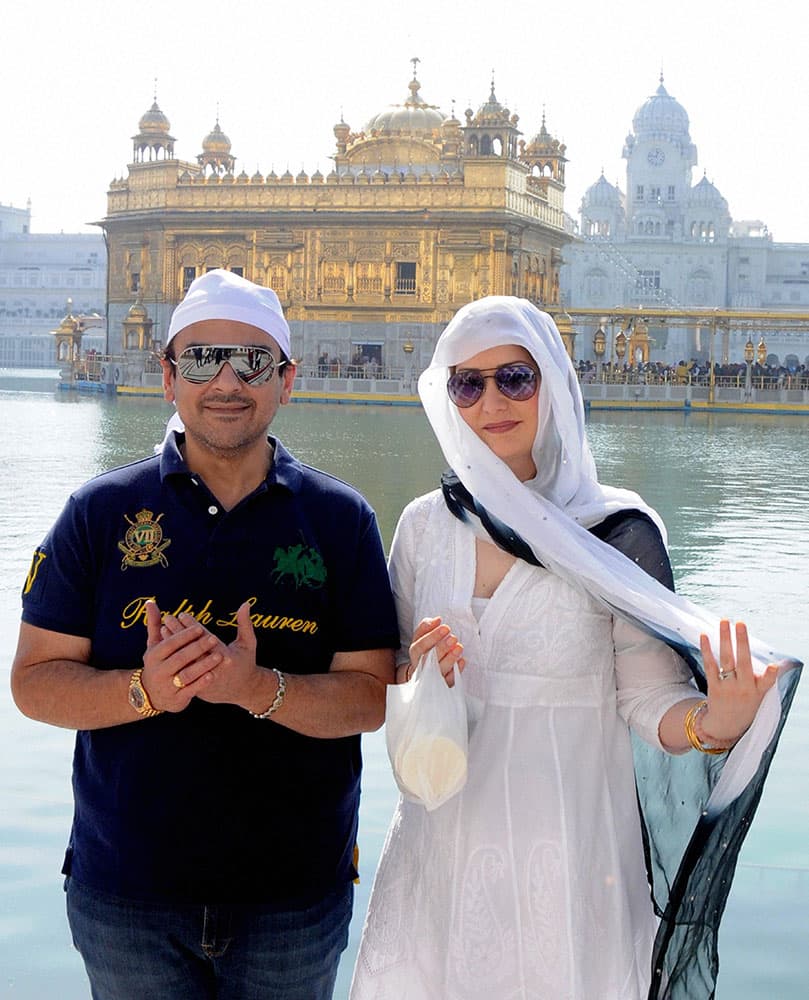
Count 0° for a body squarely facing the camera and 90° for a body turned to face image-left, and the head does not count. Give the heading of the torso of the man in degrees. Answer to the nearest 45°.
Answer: approximately 0°
